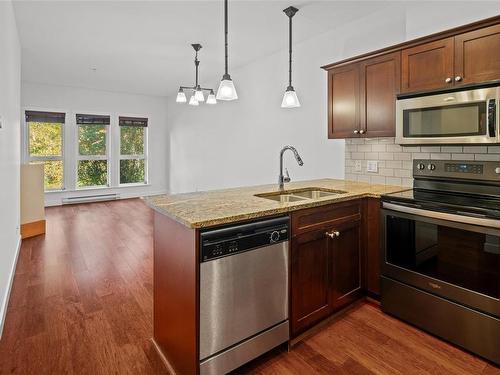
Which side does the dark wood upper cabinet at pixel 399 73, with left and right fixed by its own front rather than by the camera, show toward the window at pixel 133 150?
right

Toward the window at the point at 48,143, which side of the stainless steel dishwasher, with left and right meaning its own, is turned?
back

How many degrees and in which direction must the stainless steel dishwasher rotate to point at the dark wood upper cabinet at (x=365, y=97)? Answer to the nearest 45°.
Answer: approximately 90° to its left

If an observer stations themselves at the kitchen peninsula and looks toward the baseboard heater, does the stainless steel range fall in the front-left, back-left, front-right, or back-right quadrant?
back-right

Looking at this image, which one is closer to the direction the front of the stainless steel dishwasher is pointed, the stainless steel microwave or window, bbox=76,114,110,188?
the stainless steel microwave

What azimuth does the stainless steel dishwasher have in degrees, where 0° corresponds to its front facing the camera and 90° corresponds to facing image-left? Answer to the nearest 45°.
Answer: approximately 315°

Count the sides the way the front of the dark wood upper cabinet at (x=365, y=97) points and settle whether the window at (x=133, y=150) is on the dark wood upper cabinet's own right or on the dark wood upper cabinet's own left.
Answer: on the dark wood upper cabinet's own right

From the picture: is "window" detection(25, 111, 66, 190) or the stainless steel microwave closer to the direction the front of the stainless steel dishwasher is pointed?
the stainless steel microwave
